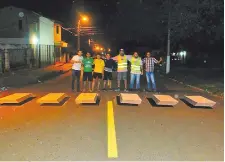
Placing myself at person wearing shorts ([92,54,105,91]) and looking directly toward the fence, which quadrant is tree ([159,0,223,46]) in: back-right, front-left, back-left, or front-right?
front-right

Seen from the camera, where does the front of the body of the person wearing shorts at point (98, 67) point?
toward the camera

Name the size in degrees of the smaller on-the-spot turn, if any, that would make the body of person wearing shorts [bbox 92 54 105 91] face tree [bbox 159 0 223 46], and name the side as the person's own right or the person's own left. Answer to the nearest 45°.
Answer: approximately 135° to the person's own left

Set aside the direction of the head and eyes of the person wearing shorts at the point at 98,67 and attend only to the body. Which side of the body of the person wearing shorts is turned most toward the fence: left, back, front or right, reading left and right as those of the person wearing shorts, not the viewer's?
back

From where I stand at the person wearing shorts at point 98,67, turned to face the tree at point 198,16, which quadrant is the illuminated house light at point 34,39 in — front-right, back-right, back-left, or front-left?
front-left

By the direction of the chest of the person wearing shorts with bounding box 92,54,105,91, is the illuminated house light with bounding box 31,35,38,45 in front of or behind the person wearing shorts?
behind

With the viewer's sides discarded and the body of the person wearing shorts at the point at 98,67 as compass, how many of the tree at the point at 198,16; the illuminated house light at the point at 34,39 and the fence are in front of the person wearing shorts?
0
